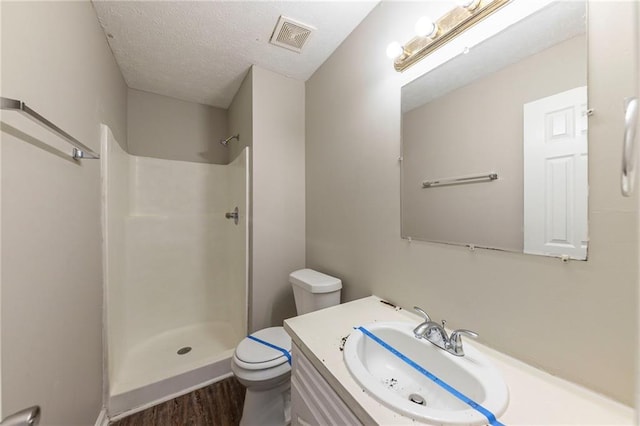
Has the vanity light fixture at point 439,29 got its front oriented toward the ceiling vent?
no

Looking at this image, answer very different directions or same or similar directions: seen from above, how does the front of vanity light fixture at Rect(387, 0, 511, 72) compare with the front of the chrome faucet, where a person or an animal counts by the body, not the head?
same or similar directions

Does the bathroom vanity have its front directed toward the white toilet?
no

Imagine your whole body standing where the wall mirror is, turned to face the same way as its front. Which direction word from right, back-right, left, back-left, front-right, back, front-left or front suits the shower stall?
front-right

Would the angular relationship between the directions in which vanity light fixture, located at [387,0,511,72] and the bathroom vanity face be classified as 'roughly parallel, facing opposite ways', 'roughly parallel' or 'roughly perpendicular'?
roughly parallel

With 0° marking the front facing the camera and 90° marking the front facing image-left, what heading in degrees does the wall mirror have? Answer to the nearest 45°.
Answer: approximately 45°

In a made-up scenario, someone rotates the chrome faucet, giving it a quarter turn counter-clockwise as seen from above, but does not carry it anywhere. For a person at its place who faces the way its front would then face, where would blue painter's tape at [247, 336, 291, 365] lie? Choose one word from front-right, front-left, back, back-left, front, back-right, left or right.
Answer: back-right

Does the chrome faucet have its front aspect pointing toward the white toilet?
no

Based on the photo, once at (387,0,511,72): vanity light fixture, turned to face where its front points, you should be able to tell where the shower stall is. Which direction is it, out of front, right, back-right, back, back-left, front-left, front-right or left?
front-right

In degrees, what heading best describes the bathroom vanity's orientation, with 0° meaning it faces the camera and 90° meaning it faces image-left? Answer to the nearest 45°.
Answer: approximately 45°

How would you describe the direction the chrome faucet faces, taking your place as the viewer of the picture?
facing the viewer and to the left of the viewer

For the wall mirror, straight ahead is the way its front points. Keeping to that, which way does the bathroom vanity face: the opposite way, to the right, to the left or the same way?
the same way

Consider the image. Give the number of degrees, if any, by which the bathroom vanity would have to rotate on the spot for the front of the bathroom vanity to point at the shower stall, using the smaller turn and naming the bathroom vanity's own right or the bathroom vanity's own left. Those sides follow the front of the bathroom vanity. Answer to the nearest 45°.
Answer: approximately 45° to the bathroom vanity's own right
